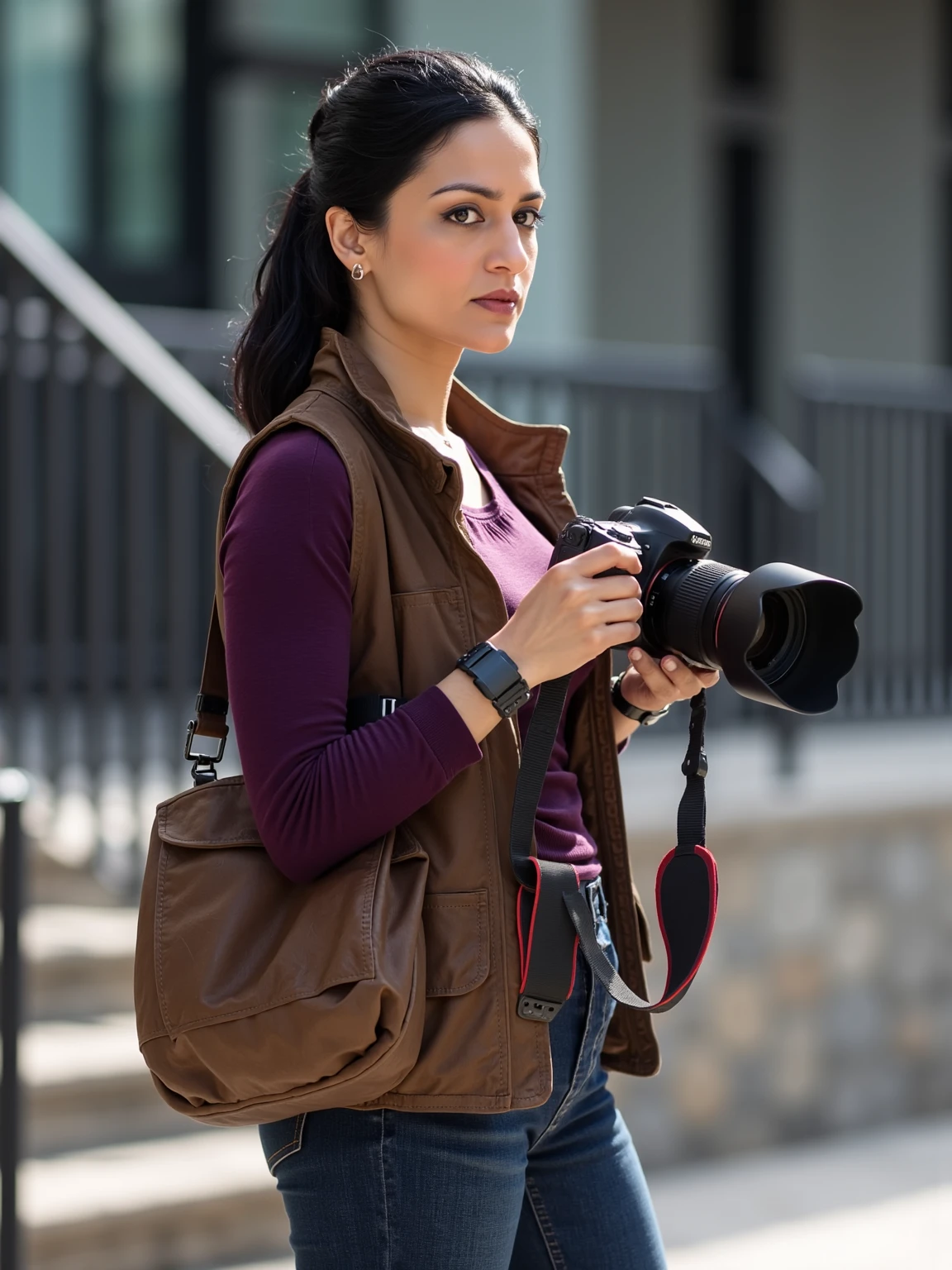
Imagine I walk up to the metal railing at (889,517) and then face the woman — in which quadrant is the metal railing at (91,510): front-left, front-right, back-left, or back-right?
front-right

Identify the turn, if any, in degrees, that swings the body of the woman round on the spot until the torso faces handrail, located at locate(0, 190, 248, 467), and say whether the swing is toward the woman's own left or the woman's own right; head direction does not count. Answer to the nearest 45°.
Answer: approximately 135° to the woman's own left

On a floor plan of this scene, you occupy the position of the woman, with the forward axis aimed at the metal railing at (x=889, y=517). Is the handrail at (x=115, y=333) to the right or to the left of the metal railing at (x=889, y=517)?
left

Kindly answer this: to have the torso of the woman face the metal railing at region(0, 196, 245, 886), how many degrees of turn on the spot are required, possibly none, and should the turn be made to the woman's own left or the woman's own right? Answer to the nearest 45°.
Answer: approximately 135° to the woman's own left

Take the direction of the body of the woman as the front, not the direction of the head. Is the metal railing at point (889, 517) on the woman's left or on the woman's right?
on the woman's left

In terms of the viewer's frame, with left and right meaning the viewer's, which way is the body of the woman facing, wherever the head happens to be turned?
facing the viewer and to the right of the viewer
